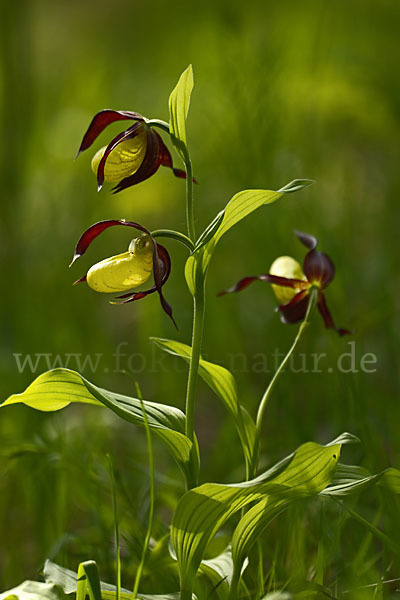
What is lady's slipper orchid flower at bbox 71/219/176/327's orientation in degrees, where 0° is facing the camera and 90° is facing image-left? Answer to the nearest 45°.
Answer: approximately 90°
